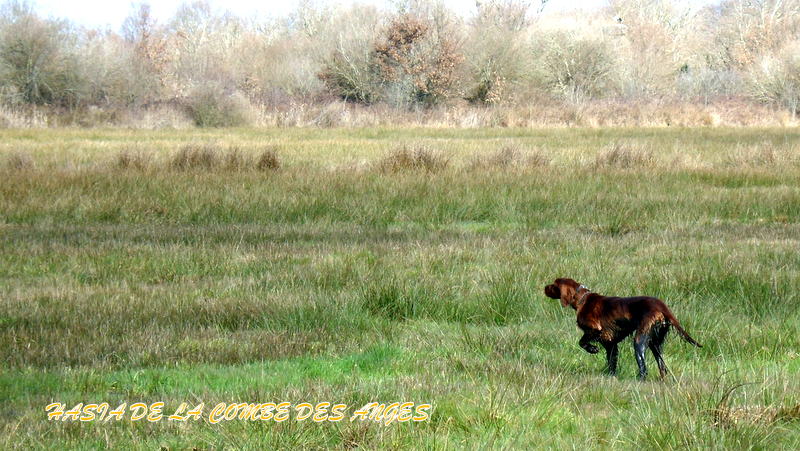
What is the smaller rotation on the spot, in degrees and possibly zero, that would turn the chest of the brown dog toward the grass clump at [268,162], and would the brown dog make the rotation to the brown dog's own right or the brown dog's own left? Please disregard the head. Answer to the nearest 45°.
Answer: approximately 45° to the brown dog's own right

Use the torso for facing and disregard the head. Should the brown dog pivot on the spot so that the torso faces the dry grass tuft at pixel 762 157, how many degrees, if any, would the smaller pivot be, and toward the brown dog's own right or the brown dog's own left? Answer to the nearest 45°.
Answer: approximately 90° to the brown dog's own right

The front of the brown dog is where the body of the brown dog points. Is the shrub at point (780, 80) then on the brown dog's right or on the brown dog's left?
on the brown dog's right

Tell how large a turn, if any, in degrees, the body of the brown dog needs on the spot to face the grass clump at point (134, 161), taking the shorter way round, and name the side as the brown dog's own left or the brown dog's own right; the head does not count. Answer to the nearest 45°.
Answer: approximately 45° to the brown dog's own right

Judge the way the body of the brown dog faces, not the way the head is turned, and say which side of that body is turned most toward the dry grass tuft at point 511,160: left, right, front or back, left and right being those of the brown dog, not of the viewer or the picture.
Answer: right

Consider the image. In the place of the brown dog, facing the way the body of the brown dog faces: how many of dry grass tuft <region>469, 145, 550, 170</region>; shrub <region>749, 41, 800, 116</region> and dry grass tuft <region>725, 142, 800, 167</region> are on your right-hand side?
3

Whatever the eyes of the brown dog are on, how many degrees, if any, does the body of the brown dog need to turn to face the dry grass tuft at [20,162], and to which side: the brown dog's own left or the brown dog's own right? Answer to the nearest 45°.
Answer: approximately 45° to the brown dog's own right

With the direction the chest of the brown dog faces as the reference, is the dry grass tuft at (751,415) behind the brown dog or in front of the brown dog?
behind

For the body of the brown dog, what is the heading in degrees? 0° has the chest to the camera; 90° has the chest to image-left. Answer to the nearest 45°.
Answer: approximately 90°

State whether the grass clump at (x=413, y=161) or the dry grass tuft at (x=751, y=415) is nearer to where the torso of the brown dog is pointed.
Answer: the grass clump

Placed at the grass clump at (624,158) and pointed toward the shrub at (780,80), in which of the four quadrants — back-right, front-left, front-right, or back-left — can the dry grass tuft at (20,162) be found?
back-left

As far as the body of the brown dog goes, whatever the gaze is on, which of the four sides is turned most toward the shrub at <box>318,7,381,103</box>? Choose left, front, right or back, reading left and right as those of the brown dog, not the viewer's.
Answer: right
